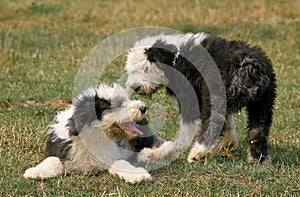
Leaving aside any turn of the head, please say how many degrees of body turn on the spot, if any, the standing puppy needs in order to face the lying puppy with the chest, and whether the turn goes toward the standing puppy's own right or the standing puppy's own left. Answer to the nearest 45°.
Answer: approximately 45° to the standing puppy's own left

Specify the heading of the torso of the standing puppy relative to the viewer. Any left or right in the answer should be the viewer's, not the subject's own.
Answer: facing to the left of the viewer

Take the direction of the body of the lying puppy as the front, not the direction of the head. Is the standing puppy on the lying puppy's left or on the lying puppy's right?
on the lying puppy's left
